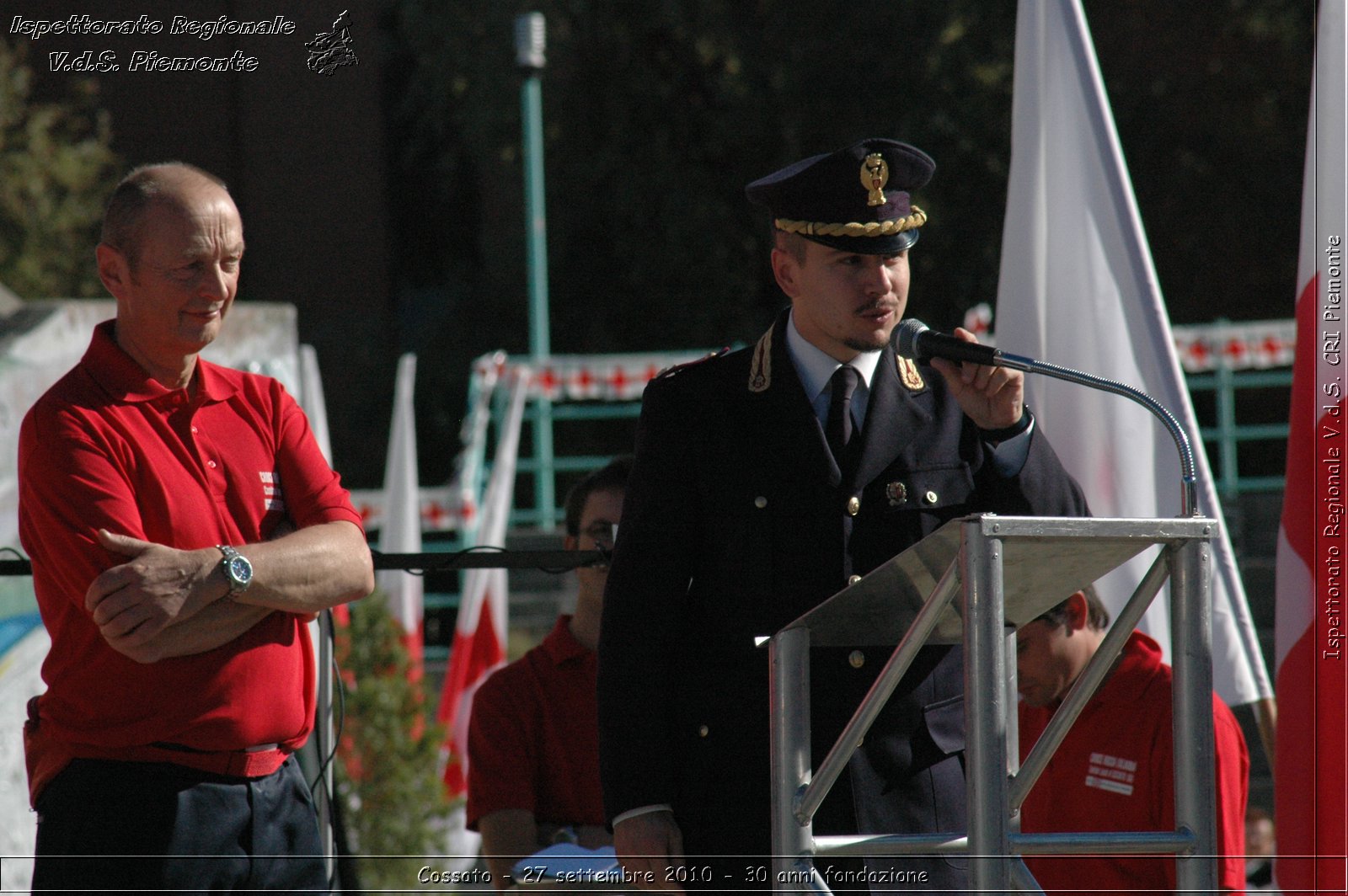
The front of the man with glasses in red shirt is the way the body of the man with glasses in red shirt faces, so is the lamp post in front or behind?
behind

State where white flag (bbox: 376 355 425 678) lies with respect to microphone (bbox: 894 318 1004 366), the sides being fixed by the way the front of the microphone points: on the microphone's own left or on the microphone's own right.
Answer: on the microphone's own right

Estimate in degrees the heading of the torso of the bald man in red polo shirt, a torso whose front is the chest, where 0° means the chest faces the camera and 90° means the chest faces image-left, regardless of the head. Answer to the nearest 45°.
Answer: approximately 315°

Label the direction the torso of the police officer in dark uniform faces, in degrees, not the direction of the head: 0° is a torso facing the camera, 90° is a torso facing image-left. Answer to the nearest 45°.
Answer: approximately 315°

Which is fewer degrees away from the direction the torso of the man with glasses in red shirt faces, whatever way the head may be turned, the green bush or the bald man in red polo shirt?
the bald man in red polo shirt

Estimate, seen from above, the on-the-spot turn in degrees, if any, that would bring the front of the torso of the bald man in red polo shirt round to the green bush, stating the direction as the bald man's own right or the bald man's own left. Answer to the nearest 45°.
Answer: approximately 135° to the bald man's own left

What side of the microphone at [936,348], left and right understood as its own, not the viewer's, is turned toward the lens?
left

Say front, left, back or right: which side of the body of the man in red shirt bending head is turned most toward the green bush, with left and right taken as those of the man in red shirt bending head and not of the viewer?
right

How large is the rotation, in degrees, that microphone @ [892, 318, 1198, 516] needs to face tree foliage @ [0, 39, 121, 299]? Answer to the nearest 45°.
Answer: approximately 45° to its right
